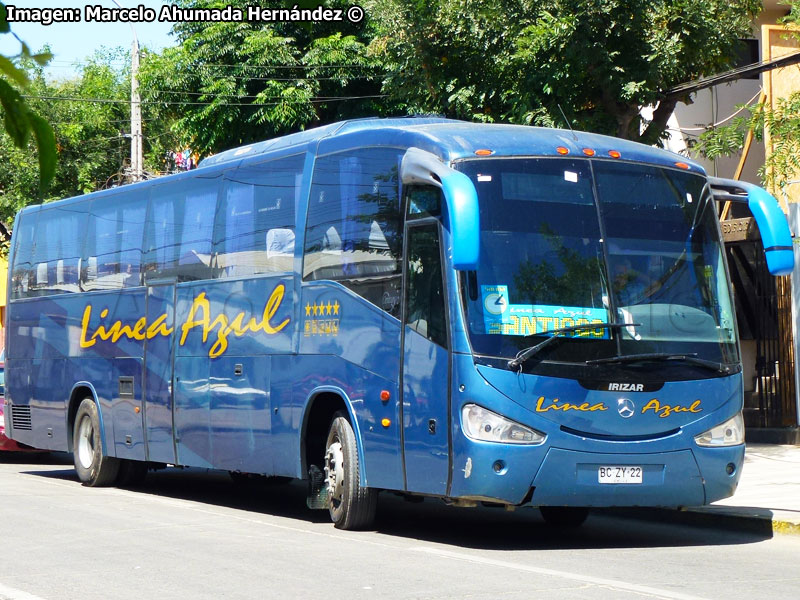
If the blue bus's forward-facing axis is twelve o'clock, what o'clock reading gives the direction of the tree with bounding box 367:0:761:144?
The tree is roughly at 8 o'clock from the blue bus.

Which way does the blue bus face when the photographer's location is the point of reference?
facing the viewer and to the right of the viewer

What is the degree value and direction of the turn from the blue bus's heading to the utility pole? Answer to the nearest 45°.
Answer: approximately 135° to its left
